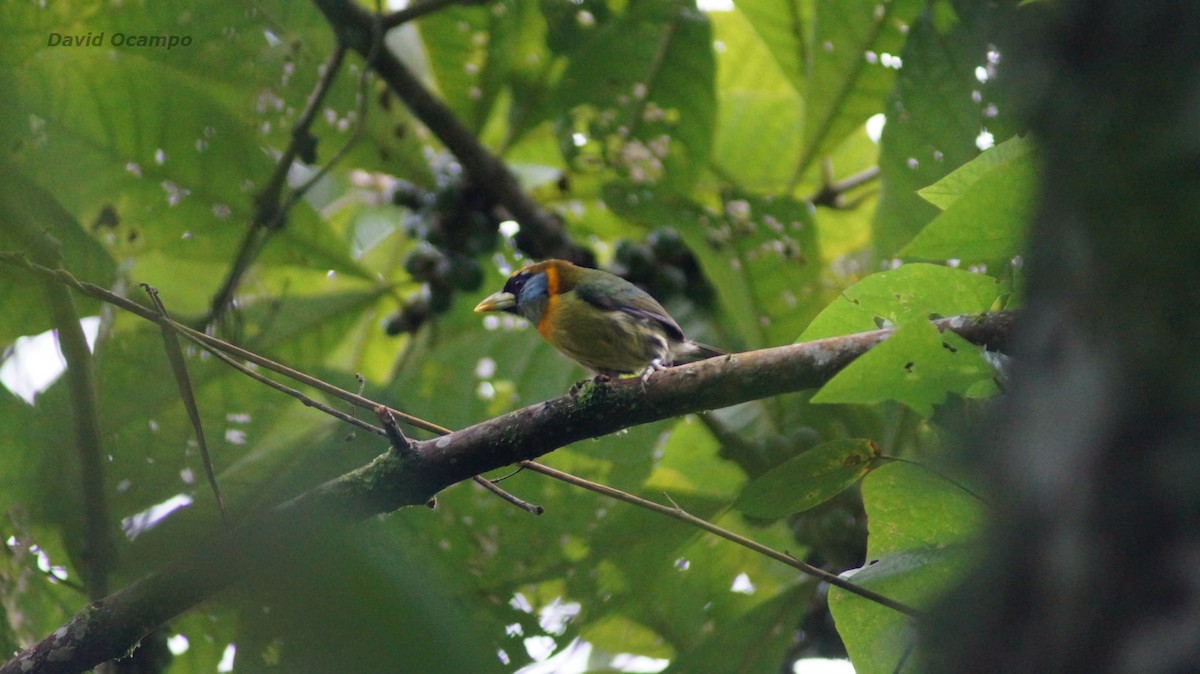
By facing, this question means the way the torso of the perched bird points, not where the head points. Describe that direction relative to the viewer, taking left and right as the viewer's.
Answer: facing to the left of the viewer

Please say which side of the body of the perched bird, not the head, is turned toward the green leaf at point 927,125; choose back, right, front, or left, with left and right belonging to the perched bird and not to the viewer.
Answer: back

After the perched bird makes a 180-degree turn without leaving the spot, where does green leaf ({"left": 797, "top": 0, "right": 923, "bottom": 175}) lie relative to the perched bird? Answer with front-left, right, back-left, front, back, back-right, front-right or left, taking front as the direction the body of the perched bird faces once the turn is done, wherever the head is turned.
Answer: front-left

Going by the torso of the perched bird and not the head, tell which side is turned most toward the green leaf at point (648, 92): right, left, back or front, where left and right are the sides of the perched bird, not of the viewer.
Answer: right

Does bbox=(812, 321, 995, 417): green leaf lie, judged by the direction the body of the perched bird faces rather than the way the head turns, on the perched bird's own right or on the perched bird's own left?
on the perched bird's own left
